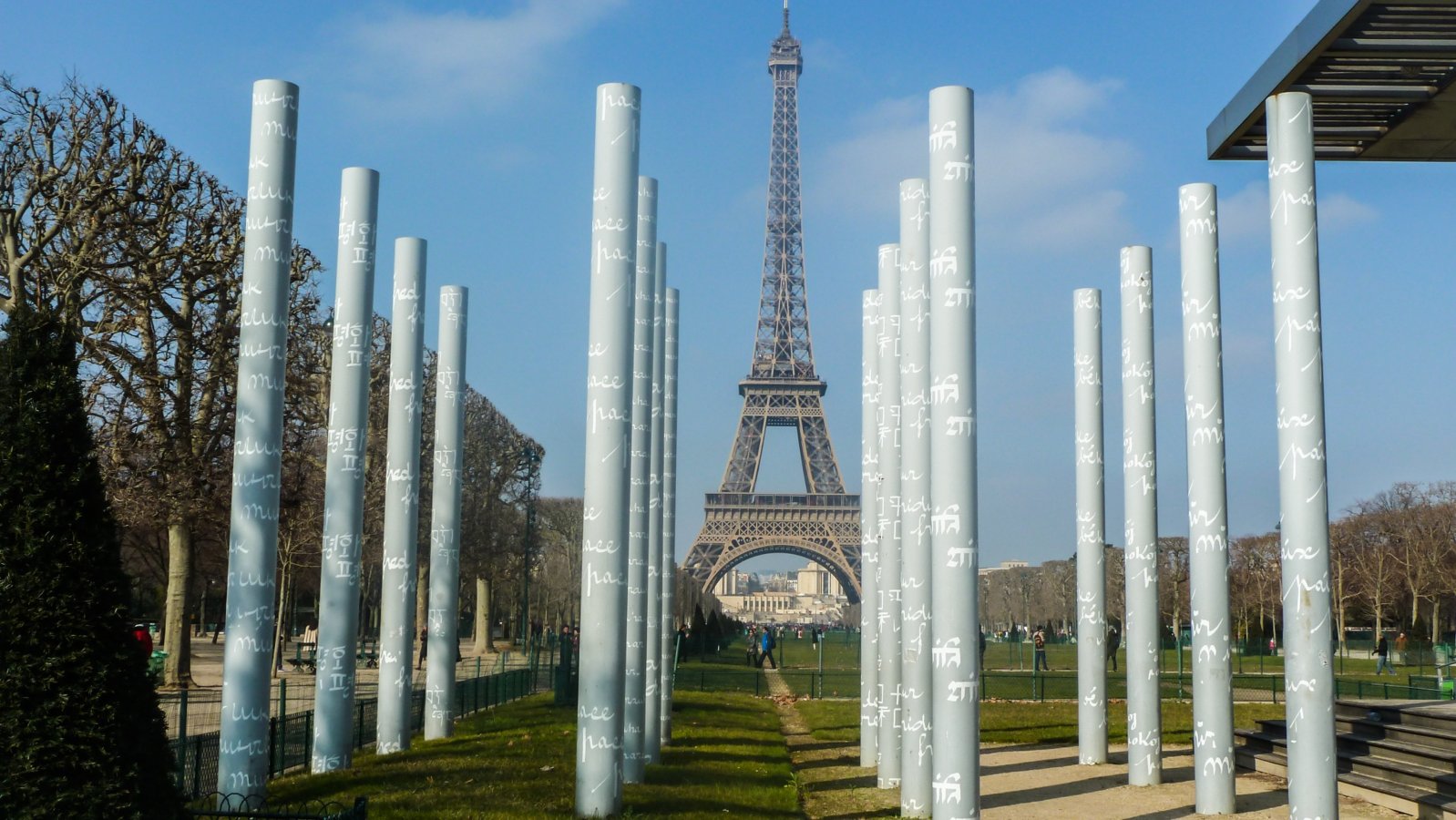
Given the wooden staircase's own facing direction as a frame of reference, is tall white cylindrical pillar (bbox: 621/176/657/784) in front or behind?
in front

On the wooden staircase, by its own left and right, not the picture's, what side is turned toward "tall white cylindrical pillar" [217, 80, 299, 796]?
front

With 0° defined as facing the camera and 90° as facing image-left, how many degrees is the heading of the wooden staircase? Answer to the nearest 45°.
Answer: approximately 45°

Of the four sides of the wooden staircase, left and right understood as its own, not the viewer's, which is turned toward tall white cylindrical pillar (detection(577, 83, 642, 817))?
front

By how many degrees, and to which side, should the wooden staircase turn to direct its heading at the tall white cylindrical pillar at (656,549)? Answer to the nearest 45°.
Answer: approximately 45° to its right

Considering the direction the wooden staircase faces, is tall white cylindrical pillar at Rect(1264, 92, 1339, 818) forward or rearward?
forward

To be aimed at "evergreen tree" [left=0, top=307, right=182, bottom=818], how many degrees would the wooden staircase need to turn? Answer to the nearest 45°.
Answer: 0° — it already faces it

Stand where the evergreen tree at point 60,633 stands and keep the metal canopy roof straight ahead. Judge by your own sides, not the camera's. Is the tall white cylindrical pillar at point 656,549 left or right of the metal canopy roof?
left
